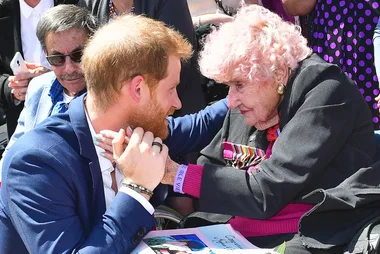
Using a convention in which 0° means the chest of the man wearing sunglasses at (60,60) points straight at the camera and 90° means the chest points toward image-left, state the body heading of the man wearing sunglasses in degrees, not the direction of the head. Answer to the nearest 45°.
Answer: approximately 0°

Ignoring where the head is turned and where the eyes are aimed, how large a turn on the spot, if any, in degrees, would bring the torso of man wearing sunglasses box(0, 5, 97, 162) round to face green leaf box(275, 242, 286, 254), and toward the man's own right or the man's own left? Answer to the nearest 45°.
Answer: approximately 45° to the man's own left

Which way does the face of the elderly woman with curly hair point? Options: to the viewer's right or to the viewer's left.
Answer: to the viewer's left
